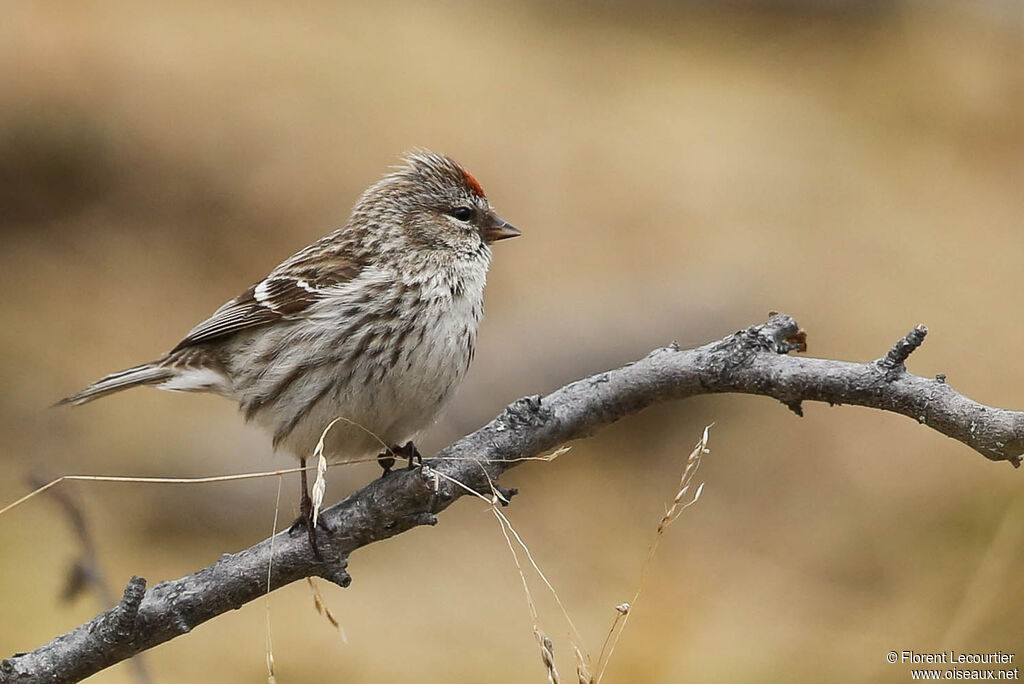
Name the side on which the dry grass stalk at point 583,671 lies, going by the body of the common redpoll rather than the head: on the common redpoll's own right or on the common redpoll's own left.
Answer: on the common redpoll's own right

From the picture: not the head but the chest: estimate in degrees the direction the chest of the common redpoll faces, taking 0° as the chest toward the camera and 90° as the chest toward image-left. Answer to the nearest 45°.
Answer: approximately 270°

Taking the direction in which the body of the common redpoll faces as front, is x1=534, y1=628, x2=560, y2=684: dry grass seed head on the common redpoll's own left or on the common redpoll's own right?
on the common redpoll's own right
